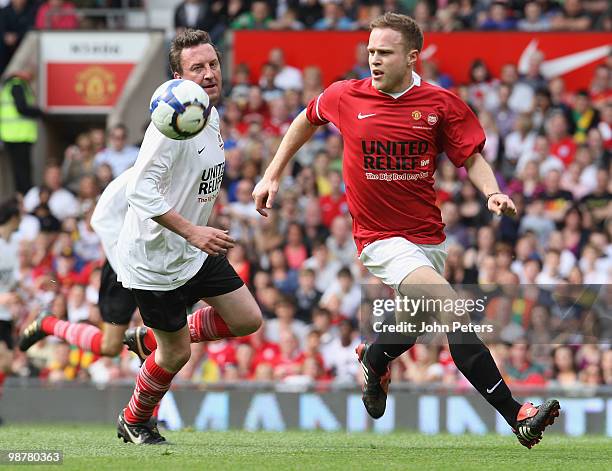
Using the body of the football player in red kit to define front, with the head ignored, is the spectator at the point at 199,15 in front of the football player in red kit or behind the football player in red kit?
behind

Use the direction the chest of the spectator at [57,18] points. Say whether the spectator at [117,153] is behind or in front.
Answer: in front

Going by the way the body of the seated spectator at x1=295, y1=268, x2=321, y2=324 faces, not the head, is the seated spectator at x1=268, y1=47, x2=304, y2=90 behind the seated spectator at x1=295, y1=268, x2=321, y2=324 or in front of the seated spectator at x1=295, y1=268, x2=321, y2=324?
behind

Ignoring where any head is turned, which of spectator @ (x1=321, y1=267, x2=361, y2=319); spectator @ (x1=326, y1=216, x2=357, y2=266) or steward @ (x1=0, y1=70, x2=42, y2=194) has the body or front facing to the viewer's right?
steward @ (x1=0, y1=70, x2=42, y2=194)

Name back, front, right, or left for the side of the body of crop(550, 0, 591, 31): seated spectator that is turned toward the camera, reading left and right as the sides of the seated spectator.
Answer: front

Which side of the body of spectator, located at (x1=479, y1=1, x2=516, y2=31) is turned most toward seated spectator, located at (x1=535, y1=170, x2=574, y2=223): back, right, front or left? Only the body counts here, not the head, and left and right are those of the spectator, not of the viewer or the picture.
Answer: front

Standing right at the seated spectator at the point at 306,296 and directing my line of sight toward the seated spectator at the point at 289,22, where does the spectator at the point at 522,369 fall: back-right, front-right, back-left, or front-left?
back-right

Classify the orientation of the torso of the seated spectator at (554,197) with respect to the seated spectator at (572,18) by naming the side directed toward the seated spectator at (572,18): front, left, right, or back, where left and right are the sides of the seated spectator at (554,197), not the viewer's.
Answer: back

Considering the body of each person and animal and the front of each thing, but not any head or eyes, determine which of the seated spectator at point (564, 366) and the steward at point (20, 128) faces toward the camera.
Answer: the seated spectator

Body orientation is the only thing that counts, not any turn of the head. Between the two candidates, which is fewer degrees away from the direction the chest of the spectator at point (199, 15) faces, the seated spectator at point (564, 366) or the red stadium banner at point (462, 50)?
the seated spectator

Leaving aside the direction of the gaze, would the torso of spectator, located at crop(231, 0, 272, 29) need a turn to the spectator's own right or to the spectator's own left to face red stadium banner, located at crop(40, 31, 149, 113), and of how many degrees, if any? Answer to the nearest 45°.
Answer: approximately 90° to the spectator's own right

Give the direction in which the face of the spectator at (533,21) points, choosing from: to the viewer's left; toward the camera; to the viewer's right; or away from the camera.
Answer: toward the camera

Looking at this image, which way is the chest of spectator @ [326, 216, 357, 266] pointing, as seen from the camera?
toward the camera

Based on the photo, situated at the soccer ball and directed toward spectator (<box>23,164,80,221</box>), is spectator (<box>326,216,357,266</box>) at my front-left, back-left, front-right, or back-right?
front-right

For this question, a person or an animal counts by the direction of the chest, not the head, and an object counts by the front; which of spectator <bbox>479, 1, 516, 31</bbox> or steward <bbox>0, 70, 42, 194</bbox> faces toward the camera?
spectator <bbox>479, 1, 516, 31</bbox>

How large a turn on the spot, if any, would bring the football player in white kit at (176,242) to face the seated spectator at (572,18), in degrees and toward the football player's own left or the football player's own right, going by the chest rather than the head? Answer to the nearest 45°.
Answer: approximately 90° to the football player's own left

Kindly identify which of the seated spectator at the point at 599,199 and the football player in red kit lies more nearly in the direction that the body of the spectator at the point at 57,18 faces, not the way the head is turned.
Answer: the football player in red kit

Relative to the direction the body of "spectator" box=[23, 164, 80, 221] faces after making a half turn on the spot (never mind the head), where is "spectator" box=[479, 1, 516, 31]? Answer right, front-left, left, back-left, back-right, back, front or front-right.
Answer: right
